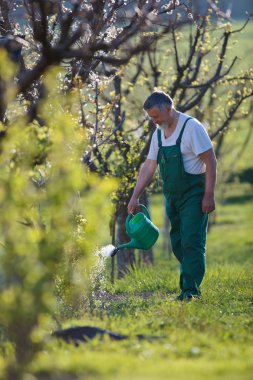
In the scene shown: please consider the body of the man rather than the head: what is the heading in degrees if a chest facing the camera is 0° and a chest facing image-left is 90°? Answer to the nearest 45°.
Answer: approximately 45°
